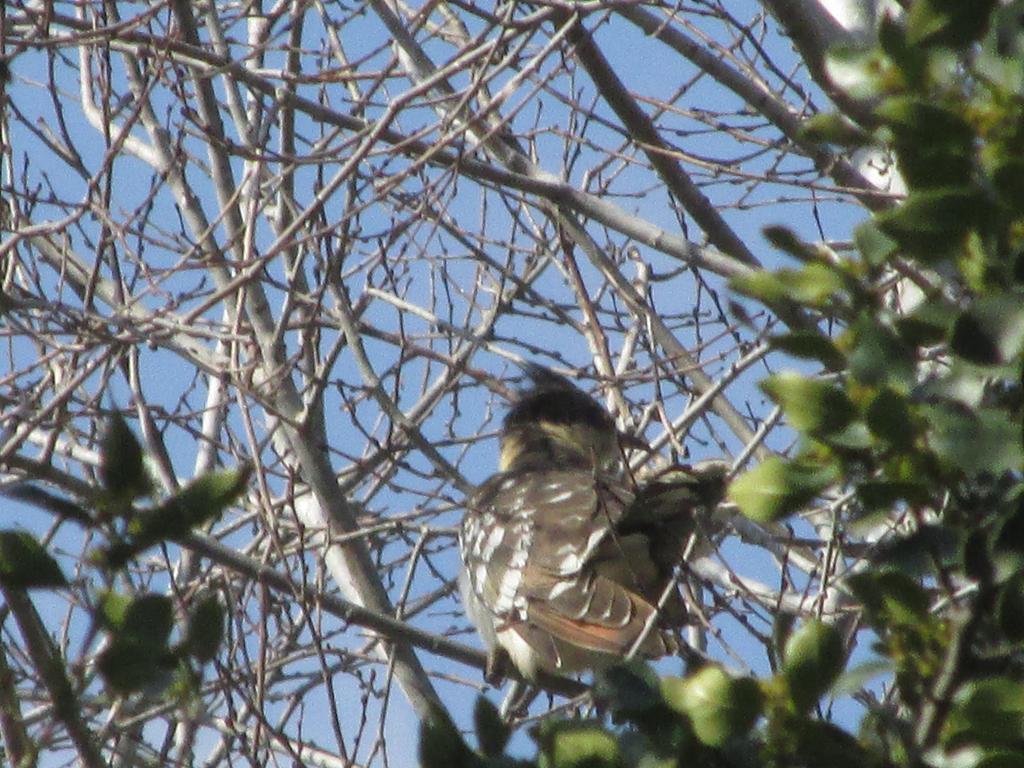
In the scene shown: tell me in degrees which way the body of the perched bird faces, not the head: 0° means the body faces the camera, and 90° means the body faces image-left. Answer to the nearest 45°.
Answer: approximately 135°

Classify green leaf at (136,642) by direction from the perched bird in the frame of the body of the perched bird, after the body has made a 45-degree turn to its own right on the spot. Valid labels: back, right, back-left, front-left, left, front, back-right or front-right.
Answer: back

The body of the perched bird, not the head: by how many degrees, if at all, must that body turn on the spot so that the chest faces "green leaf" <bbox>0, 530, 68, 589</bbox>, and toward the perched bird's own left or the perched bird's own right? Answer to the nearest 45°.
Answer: approximately 135° to the perched bird's own left

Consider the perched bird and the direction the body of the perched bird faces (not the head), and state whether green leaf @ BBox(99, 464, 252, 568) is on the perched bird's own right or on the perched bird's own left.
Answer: on the perched bird's own left

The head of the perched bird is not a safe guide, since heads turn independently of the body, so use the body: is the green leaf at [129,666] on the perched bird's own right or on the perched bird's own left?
on the perched bird's own left

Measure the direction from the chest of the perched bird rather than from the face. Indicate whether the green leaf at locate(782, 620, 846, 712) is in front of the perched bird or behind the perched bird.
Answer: behind
